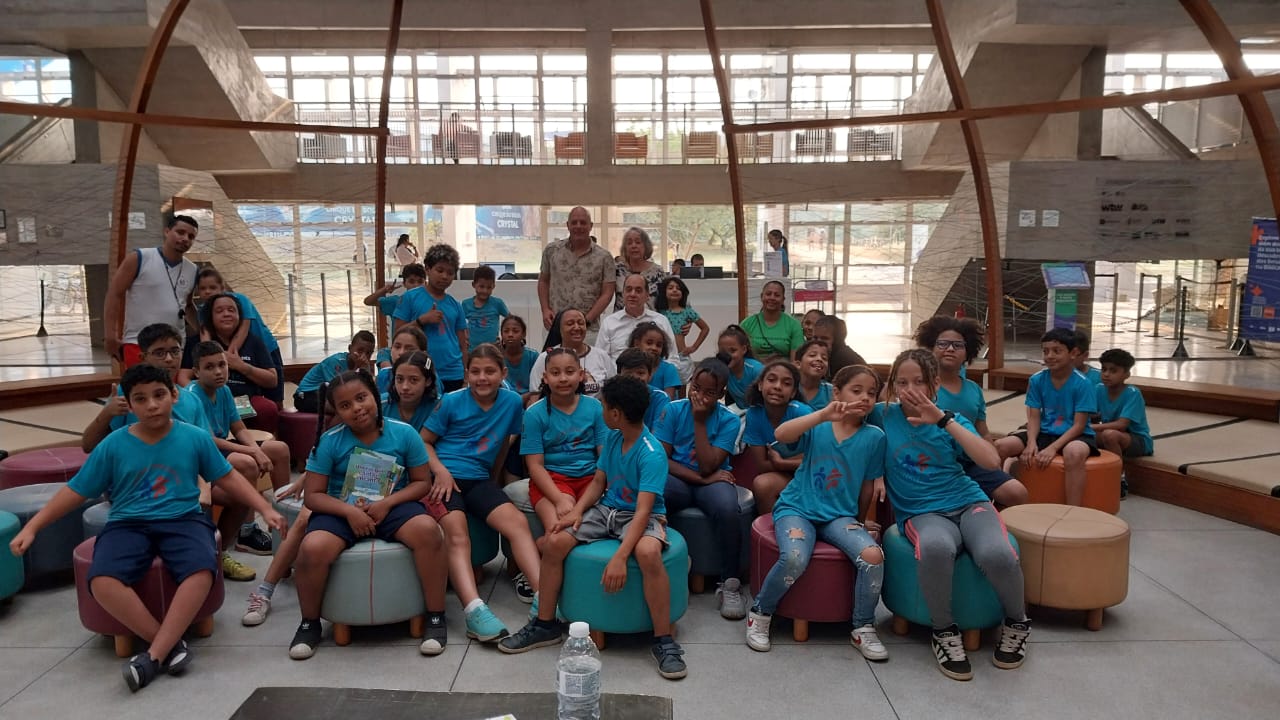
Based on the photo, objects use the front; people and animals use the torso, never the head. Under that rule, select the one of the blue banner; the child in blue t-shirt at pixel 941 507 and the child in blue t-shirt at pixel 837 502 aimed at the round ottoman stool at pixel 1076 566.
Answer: the blue banner

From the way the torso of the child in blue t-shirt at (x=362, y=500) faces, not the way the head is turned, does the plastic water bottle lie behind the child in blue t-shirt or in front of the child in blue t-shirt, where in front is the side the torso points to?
in front

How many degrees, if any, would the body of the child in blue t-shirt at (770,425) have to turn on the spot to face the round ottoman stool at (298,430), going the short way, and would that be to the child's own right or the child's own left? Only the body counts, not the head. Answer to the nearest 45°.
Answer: approximately 135° to the child's own right

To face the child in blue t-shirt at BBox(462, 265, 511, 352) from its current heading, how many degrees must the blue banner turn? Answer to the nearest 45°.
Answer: approximately 45° to its right

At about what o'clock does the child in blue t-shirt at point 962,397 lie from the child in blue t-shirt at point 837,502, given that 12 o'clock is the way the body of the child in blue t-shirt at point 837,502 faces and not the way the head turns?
the child in blue t-shirt at point 962,397 is roughly at 7 o'clock from the child in blue t-shirt at point 837,502.

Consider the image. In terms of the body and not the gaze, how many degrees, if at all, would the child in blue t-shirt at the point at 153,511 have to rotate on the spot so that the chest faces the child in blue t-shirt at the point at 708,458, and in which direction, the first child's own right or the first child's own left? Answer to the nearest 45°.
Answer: approximately 90° to the first child's own left

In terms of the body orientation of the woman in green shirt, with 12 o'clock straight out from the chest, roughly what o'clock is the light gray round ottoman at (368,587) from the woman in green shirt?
The light gray round ottoman is roughly at 1 o'clock from the woman in green shirt.

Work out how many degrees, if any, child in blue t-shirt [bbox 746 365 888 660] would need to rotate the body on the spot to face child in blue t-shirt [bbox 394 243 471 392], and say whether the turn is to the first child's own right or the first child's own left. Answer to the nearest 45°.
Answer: approximately 135° to the first child's own right

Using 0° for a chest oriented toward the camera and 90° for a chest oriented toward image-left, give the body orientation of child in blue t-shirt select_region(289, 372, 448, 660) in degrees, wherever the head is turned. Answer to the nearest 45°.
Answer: approximately 0°

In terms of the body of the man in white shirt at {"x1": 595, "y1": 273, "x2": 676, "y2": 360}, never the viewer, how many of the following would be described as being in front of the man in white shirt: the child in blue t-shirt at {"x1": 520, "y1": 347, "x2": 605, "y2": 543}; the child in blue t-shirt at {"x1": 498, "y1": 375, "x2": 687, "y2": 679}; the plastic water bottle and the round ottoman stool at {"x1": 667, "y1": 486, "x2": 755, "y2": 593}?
4

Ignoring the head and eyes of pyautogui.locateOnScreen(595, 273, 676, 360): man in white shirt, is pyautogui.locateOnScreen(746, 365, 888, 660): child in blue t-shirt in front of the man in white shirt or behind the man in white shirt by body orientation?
in front

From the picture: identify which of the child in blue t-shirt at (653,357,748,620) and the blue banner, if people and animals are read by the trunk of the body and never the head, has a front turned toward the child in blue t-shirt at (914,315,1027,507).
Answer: the blue banner

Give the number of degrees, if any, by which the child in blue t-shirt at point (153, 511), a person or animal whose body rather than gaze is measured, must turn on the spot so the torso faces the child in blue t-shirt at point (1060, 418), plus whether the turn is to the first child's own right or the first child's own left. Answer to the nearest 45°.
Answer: approximately 90° to the first child's own left
